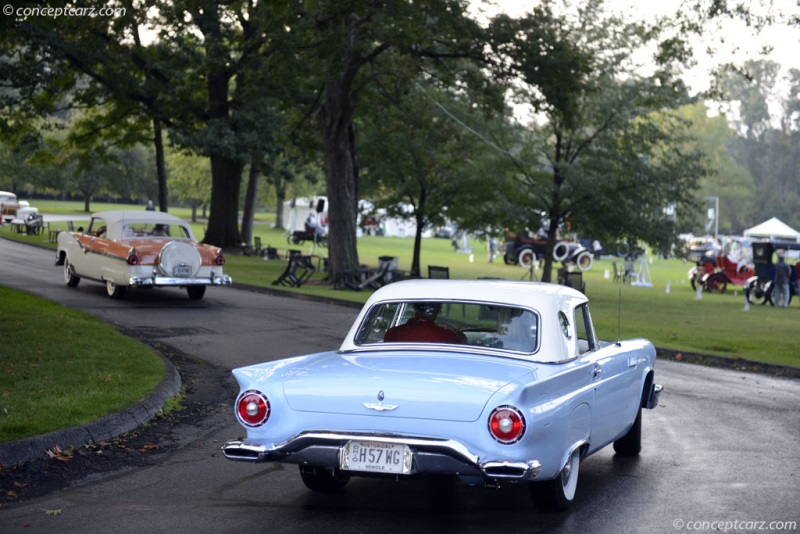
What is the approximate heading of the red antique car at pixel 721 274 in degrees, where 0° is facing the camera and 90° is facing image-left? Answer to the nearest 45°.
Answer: approximately 45°

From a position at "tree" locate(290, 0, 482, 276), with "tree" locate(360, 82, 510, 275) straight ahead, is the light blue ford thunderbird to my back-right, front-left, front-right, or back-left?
back-right

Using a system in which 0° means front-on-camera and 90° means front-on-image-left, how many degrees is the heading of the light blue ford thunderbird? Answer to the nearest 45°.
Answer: approximately 225°

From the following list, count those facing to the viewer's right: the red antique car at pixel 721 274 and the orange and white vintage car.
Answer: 0

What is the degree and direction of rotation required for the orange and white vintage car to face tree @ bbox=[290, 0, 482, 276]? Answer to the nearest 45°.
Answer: approximately 90° to its right

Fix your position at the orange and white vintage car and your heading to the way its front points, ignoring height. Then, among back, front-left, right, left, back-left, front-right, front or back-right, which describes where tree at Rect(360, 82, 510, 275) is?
right

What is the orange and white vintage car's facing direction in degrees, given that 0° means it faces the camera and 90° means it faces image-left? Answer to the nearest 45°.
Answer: approximately 135°

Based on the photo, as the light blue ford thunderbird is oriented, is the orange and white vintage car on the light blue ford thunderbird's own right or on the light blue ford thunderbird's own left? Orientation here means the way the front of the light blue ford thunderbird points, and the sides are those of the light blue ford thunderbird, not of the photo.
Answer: on the light blue ford thunderbird's own left

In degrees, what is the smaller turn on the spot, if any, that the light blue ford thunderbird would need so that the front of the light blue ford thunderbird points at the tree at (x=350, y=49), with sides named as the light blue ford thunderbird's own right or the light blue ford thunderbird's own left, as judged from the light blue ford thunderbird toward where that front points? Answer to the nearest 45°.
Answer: approximately 45° to the light blue ford thunderbird's own left

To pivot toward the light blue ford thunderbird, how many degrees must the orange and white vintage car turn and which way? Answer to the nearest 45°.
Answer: approximately 135° to its left

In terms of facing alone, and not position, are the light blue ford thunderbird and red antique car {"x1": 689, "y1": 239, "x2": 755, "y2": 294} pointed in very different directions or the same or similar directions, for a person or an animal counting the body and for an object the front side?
very different directions

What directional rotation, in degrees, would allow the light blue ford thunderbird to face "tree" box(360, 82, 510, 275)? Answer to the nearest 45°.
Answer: approximately 45° to its left

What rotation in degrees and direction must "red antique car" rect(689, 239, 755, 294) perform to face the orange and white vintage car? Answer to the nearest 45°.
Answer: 0° — it already faces it
